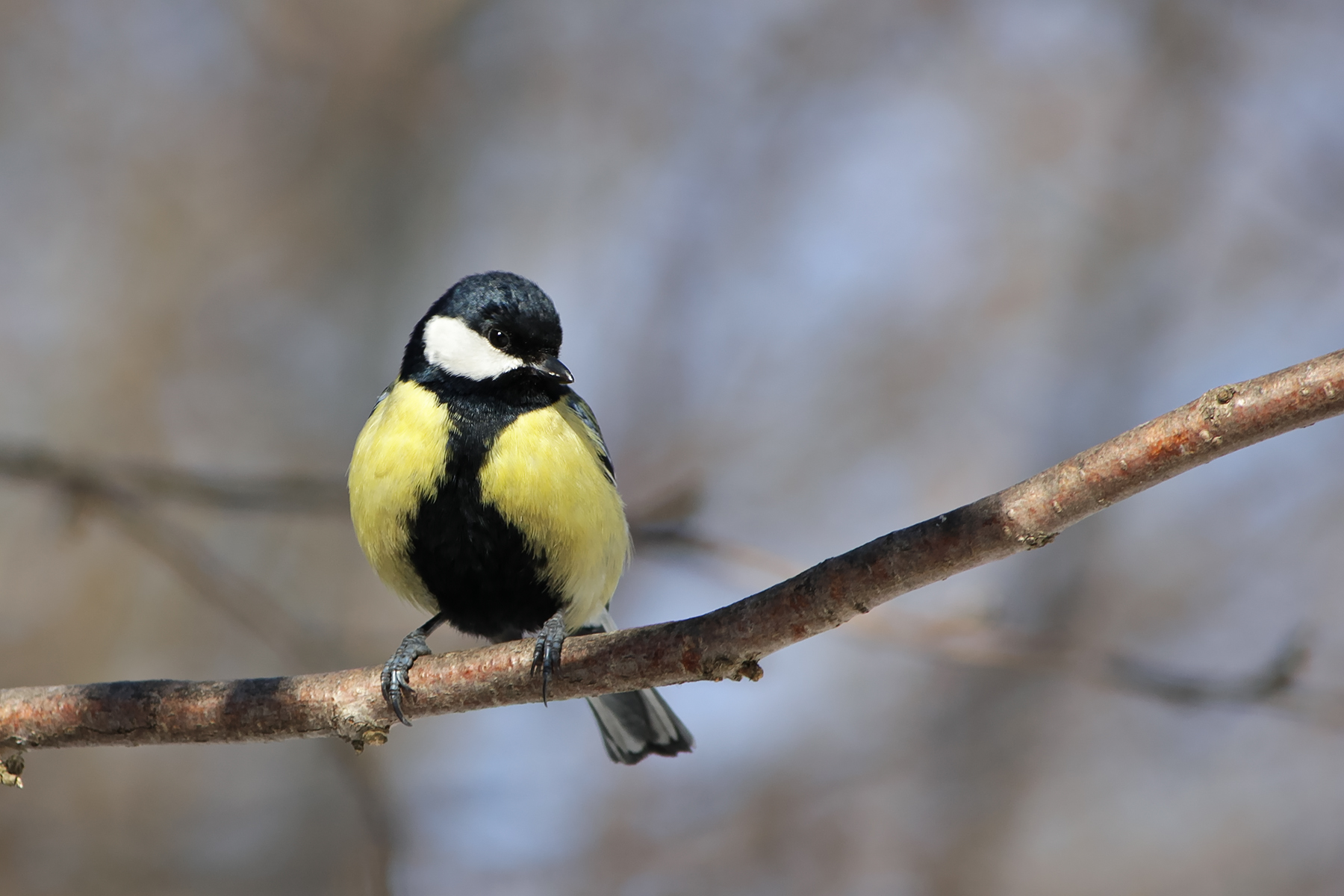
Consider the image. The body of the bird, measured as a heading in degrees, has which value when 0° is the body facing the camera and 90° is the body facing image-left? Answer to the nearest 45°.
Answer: approximately 0°

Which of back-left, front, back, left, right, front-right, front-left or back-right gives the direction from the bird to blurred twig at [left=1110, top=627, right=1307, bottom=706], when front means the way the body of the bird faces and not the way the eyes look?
back
